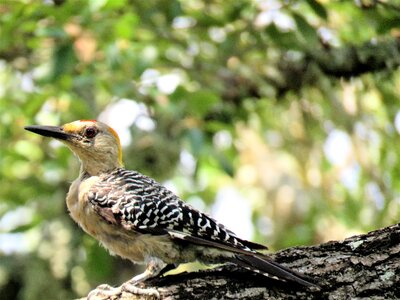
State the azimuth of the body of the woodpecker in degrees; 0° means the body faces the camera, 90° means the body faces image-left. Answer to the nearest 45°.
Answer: approximately 90°
